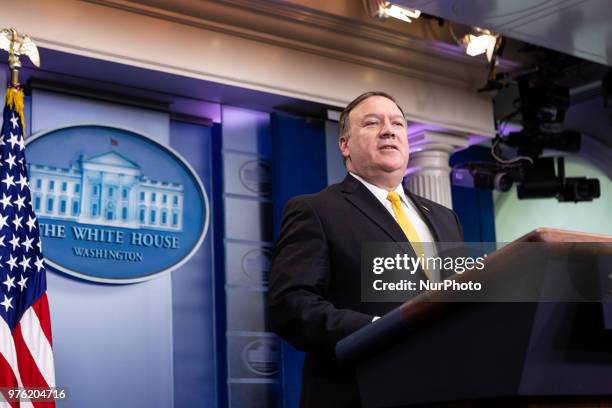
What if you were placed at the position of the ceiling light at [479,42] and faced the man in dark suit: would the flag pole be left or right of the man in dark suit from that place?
right

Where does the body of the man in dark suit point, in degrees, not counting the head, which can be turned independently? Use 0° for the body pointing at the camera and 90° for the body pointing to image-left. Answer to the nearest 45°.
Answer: approximately 315°

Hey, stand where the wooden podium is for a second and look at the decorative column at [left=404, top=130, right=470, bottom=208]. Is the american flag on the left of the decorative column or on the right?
left

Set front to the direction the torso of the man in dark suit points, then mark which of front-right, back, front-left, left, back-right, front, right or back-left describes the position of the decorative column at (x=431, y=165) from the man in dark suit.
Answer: back-left

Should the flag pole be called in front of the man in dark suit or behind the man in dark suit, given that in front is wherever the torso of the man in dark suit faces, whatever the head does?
behind

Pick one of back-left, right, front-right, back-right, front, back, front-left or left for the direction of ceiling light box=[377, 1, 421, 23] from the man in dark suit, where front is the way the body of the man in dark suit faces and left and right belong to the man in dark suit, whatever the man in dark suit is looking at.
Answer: back-left

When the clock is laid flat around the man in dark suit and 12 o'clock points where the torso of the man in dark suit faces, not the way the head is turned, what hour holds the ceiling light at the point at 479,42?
The ceiling light is roughly at 8 o'clock from the man in dark suit.
